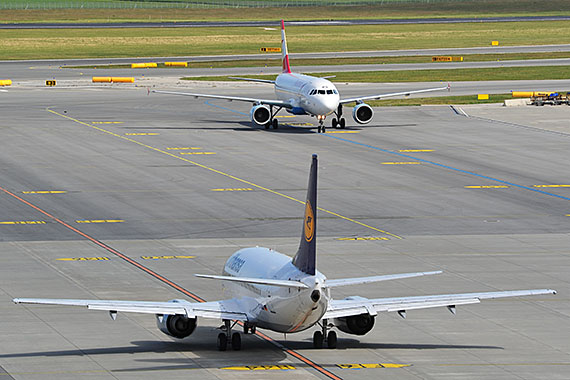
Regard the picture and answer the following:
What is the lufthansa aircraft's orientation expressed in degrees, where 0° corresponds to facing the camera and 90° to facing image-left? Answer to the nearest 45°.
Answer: approximately 180°
